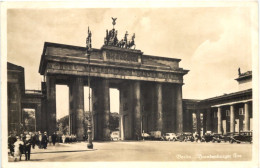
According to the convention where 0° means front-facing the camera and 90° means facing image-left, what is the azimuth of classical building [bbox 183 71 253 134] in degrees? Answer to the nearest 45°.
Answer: approximately 45°

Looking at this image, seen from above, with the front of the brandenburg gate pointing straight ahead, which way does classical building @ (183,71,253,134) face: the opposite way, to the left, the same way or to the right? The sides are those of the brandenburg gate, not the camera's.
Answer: to the right

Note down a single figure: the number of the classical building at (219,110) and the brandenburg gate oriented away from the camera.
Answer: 0
